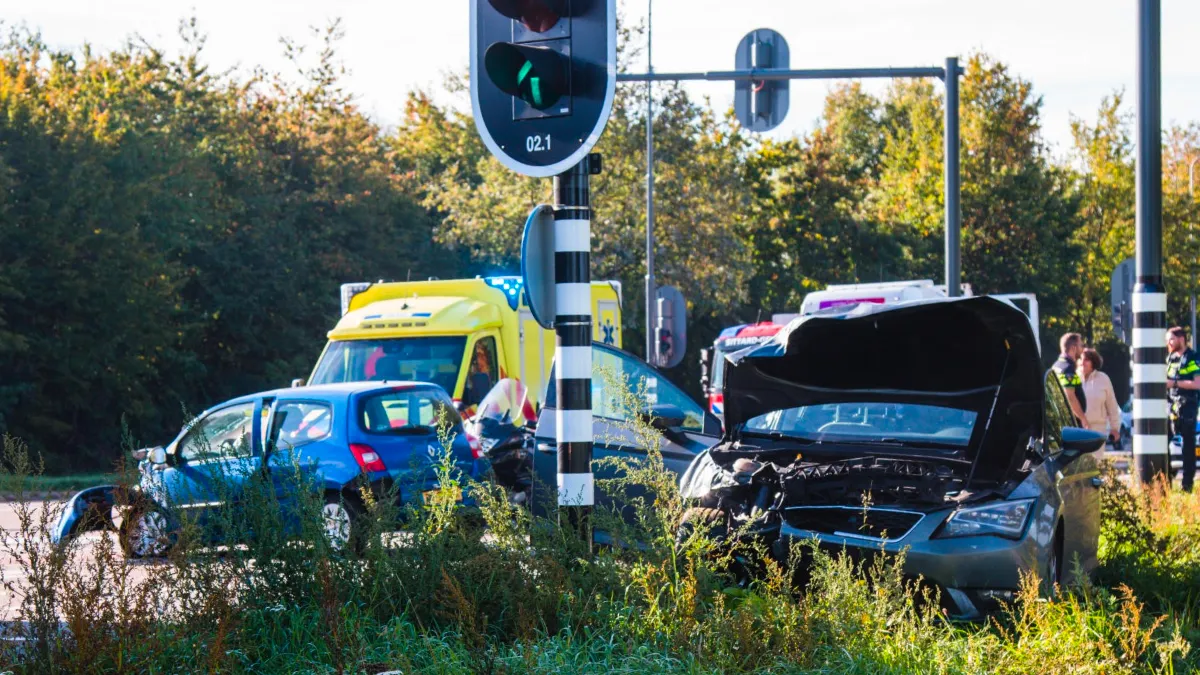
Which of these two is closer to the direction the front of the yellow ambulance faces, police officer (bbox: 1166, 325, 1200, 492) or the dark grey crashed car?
the dark grey crashed car

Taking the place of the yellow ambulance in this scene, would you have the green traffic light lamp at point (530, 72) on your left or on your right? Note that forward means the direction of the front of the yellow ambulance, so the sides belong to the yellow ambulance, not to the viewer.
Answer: on your left

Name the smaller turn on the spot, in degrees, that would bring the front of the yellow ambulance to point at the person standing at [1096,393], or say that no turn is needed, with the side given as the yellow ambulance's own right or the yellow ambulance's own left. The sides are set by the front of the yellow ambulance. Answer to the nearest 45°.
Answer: approximately 90° to the yellow ambulance's own left

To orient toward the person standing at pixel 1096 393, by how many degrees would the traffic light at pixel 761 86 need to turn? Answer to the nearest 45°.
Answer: approximately 135° to its right

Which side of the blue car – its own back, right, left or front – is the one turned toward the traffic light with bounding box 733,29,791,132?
right

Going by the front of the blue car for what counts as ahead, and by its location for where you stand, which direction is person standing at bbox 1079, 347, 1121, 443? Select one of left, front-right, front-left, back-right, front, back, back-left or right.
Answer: back-right

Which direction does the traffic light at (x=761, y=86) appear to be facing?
away from the camera

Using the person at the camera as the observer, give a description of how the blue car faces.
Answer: facing away from the viewer and to the left of the viewer

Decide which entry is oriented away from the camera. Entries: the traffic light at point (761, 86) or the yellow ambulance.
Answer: the traffic light

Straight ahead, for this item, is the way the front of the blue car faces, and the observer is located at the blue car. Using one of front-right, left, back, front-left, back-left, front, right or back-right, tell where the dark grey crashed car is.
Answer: back

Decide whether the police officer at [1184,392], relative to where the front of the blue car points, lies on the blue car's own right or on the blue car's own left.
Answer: on the blue car's own right

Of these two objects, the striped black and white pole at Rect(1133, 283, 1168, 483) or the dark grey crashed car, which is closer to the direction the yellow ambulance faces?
the dark grey crashed car

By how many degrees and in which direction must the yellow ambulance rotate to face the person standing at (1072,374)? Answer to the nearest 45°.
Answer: approximately 90° to its left
